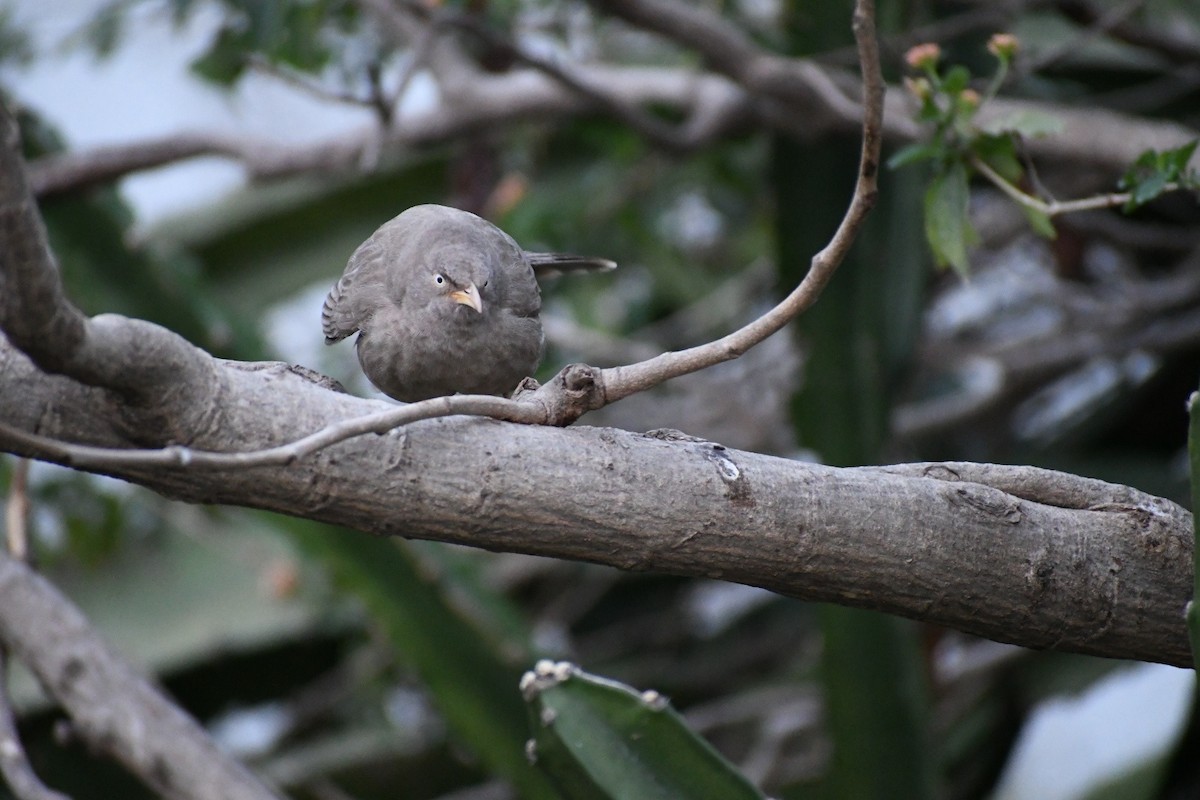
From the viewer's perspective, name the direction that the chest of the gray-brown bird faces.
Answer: toward the camera

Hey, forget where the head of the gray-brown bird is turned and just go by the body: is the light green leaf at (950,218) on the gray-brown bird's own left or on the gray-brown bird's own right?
on the gray-brown bird's own left

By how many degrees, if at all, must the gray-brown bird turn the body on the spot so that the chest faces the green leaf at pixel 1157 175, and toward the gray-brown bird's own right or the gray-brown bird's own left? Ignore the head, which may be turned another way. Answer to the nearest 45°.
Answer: approximately 90° to the gray-brown bird's own left

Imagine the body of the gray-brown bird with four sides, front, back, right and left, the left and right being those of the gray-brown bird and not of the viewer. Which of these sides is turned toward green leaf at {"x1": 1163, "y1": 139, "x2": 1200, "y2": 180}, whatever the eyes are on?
left
